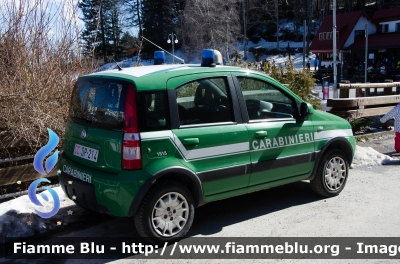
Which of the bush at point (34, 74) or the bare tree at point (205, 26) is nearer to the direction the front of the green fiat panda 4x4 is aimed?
the bare tree

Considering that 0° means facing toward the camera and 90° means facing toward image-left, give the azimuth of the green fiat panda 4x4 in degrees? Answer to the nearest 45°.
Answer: approximately 225°

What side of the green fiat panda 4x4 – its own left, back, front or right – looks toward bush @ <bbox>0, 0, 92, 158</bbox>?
left

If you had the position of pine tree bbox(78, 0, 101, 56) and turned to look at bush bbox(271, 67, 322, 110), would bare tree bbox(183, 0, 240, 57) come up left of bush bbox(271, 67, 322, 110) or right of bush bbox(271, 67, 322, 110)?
left

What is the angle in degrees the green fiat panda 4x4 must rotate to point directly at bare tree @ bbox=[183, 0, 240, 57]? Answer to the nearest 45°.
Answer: approximately 45° to its left

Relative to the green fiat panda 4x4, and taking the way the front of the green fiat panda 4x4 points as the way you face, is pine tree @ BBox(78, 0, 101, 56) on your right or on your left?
on your left

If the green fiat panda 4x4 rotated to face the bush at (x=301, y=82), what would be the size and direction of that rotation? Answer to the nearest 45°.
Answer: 0° — it already faces it

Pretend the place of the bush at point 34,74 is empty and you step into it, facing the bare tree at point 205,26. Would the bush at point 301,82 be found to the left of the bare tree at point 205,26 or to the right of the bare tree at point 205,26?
right

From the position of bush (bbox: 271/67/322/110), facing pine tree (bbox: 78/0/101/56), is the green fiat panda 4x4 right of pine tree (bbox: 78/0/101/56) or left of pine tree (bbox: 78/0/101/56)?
left
